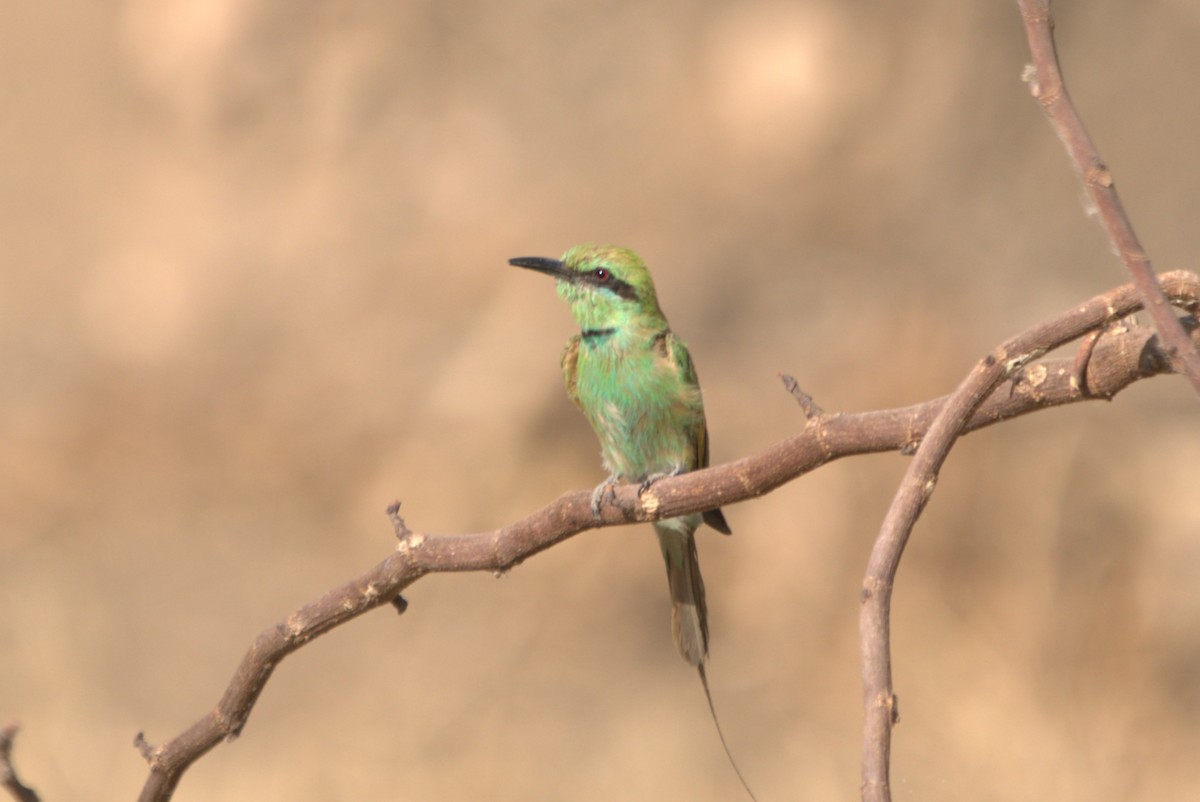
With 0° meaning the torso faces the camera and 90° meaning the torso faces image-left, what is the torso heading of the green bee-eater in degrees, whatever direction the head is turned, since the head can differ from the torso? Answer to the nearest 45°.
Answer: approximately 45°

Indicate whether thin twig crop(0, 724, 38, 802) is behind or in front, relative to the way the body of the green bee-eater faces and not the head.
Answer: in front

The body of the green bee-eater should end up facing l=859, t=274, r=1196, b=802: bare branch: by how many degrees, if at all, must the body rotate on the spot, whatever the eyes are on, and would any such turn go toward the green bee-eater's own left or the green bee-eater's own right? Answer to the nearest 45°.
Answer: approximately 45° to the green bee-eater's own left
